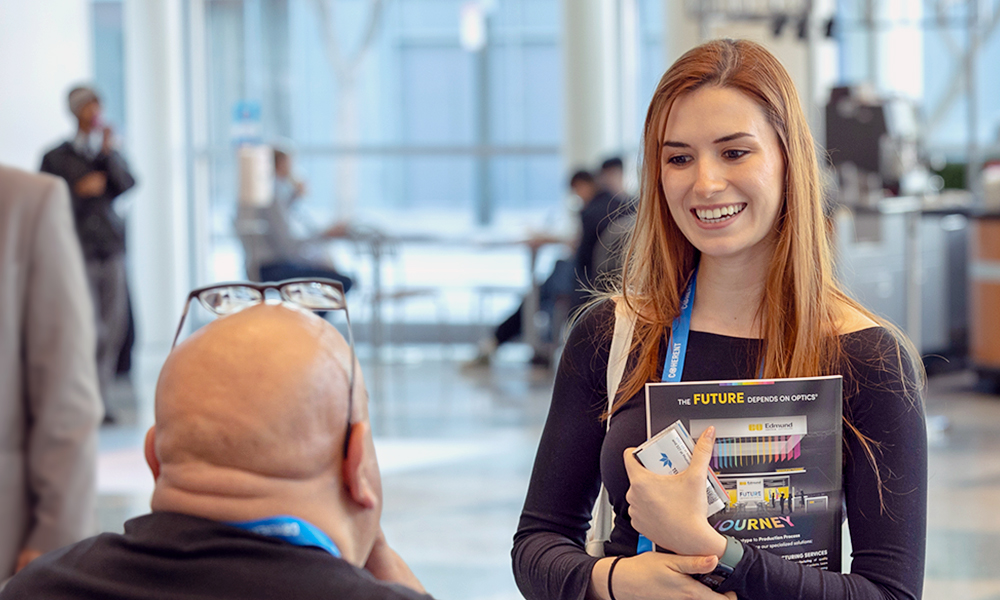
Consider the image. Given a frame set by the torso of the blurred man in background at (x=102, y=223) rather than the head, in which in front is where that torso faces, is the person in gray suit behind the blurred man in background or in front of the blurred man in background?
in front

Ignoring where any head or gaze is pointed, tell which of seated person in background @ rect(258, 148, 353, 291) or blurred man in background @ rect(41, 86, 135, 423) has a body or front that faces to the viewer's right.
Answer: the seated person in background

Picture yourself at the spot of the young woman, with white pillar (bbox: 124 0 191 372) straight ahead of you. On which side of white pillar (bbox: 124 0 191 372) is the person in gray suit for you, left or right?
left

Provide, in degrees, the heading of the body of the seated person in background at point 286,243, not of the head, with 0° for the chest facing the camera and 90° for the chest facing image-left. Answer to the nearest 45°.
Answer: approximately 270°

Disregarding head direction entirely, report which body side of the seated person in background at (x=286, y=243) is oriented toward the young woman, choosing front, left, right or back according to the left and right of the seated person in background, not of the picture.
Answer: right

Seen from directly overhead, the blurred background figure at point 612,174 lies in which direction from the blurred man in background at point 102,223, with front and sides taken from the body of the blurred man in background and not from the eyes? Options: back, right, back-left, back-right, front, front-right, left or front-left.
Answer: left

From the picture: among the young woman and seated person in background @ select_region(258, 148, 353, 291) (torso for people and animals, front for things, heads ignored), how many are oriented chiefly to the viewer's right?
1

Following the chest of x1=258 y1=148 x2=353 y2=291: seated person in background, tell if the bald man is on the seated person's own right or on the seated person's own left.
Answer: on the seated person's own right

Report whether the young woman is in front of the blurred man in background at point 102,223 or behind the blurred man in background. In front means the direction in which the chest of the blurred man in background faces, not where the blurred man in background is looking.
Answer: in front

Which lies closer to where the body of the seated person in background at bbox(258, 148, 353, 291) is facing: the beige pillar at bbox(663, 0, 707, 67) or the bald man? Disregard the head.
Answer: the beige pillar

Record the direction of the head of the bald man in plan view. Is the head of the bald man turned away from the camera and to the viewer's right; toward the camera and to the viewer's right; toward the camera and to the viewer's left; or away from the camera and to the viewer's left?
away from the camera and to the viewer's right

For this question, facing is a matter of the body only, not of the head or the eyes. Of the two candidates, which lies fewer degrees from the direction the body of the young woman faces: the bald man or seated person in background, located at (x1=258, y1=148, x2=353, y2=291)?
the bald man

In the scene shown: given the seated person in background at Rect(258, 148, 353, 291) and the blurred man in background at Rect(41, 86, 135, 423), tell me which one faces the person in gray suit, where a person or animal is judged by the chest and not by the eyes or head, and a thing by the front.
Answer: the blurred man in background

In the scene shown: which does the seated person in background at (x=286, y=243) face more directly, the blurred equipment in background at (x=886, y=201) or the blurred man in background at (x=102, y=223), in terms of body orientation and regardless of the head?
the blurred equipment in background

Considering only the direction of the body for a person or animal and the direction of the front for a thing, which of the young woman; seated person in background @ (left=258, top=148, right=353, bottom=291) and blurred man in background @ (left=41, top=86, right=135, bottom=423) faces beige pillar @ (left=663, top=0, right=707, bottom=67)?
the seated person in background
